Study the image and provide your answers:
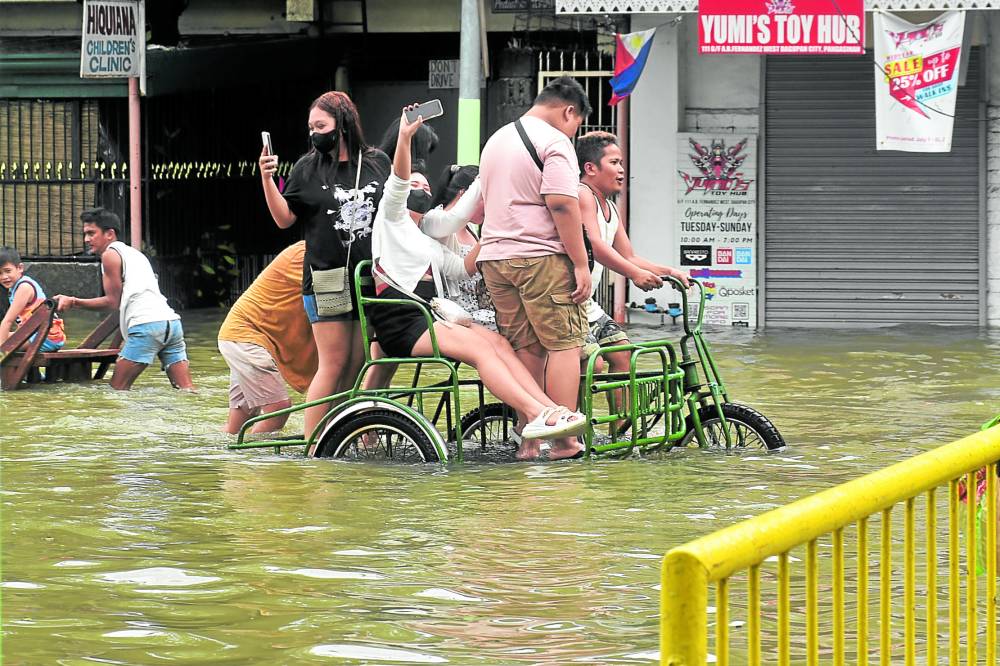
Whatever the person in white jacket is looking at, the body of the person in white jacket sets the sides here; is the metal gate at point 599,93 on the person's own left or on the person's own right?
on the person's own left

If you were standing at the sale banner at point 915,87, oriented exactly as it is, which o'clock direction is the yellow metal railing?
The yellow metal railing is roughly at 12 o'clock from the sale banner.

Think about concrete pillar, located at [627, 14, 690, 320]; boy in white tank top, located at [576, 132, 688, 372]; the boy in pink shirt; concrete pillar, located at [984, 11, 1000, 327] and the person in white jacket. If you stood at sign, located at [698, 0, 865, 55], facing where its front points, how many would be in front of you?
3

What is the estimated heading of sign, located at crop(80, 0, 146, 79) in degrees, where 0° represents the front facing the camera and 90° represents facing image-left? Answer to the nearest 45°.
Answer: approximately 0°

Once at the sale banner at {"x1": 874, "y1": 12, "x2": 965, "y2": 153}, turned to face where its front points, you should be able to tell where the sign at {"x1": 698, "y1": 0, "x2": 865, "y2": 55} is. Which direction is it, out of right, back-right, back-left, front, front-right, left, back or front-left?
right

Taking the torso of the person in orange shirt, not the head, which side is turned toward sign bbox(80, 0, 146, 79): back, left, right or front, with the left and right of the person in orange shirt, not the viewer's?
left

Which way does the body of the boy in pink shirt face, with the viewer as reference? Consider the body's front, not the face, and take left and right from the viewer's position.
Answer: facing away from the viewer and to the right of the viewer

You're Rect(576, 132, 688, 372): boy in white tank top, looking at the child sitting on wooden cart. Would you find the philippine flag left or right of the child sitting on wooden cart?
right

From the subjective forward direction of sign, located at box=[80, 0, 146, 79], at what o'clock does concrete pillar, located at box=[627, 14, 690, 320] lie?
The concrete pillar is roughly at 9 o'clock from the sign.

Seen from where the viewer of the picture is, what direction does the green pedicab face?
facing to the right of the viewer

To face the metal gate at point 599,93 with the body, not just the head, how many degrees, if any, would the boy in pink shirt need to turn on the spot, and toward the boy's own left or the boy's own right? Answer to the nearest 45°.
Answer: approximately 45° to the boy's own left

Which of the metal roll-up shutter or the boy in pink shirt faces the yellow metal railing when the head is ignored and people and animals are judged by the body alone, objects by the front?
the metal roll-up shutter
